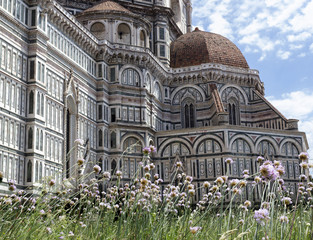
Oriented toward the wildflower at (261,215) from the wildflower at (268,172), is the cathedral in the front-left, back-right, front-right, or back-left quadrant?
back-right

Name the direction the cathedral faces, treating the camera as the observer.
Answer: facing the viewer and to the left of the viewer

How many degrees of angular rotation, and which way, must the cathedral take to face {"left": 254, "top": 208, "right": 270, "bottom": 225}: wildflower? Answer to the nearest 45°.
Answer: approximately 45° to its left

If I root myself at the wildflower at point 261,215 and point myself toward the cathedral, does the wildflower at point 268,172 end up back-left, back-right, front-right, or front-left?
front-right

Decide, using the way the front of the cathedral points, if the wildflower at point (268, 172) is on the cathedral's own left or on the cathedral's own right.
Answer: on the cathedral's own left

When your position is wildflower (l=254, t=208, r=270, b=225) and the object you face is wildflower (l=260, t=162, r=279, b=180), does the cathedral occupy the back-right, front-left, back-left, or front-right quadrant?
front-left
